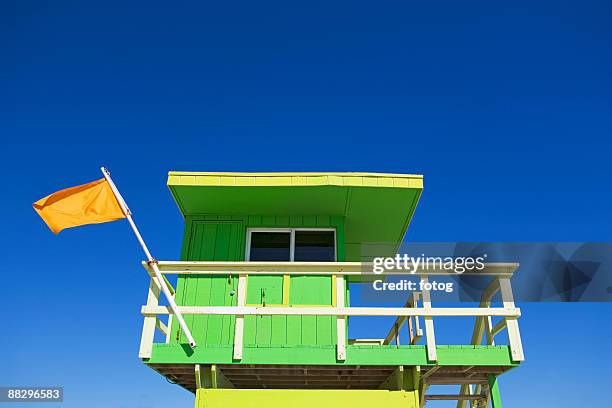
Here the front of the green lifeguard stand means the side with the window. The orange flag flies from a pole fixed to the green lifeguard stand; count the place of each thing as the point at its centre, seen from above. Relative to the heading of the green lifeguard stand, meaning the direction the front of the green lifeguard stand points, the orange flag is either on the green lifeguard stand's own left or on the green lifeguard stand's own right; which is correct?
on the green lifeguard stand's own right

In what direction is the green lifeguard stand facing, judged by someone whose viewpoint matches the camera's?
facing the viewer
